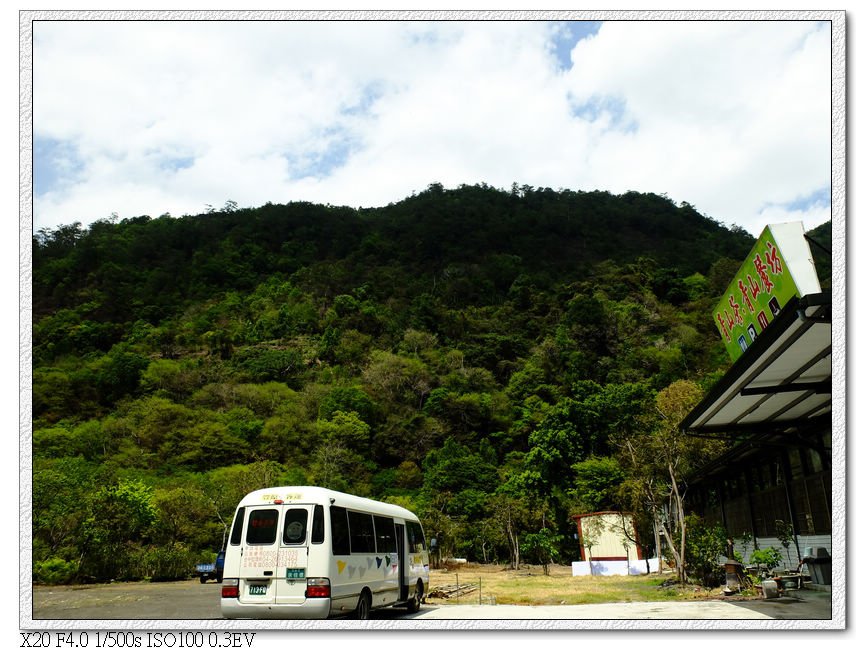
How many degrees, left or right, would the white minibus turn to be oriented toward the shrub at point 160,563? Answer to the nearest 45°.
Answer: approximately 45° to its left

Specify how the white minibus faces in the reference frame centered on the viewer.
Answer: facing away from the viewer and to the right of the viewer

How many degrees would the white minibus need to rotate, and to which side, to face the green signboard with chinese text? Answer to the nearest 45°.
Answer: approximately 45° to its right
